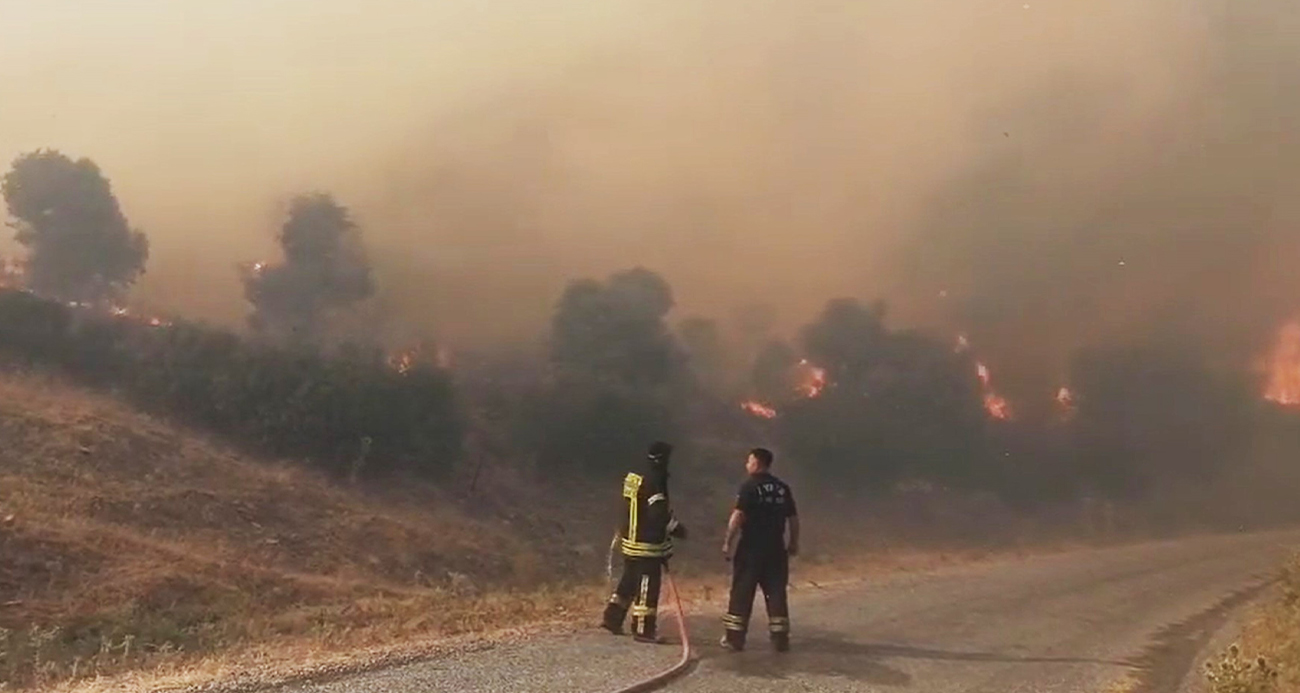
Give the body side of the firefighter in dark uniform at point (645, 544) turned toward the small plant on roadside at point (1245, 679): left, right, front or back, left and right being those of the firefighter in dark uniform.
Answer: right

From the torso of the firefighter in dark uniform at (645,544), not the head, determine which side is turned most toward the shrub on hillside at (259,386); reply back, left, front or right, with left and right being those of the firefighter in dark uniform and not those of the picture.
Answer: left

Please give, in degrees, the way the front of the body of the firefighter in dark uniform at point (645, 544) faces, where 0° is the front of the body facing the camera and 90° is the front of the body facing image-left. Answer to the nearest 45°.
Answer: approximately 225°

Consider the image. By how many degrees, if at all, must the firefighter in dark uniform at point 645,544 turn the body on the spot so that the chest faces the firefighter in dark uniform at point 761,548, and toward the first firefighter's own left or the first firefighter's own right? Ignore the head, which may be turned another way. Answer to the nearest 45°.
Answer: approximately 45° to the first firefighter's own right
